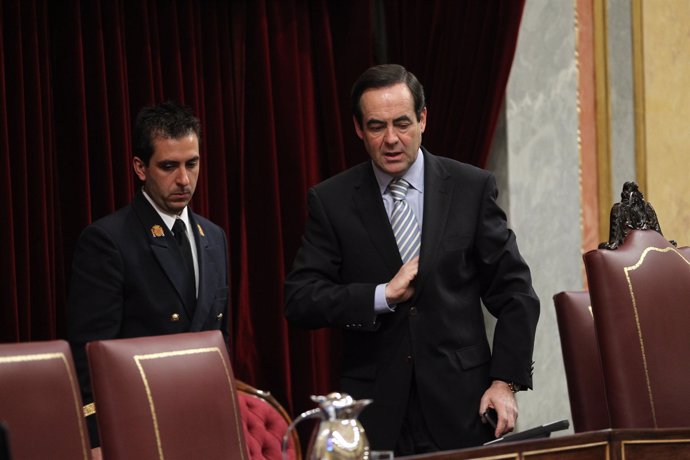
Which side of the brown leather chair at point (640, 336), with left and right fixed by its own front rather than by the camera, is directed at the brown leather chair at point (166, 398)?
right

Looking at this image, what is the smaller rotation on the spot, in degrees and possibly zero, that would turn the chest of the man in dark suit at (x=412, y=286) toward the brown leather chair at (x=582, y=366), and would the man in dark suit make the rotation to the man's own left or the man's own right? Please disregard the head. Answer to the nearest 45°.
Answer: approximately 90° to the man's own left

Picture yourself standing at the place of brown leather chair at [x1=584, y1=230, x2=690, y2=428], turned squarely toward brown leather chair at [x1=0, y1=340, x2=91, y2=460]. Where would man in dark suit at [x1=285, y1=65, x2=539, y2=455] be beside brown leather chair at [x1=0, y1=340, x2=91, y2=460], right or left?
right

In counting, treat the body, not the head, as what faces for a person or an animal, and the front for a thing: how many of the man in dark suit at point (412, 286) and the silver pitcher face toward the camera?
1

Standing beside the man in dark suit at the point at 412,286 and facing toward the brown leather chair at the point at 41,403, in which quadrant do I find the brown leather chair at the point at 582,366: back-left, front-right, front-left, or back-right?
back-left

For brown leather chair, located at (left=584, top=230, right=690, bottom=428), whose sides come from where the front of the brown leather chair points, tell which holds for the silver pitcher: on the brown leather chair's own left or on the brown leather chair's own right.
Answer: on the brown leather chair's own right

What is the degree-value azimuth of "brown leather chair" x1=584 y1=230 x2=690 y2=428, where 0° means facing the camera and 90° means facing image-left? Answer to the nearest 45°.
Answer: approximately 315°

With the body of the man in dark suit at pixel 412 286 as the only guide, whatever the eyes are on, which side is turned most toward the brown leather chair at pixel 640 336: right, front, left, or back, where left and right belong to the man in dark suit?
left
